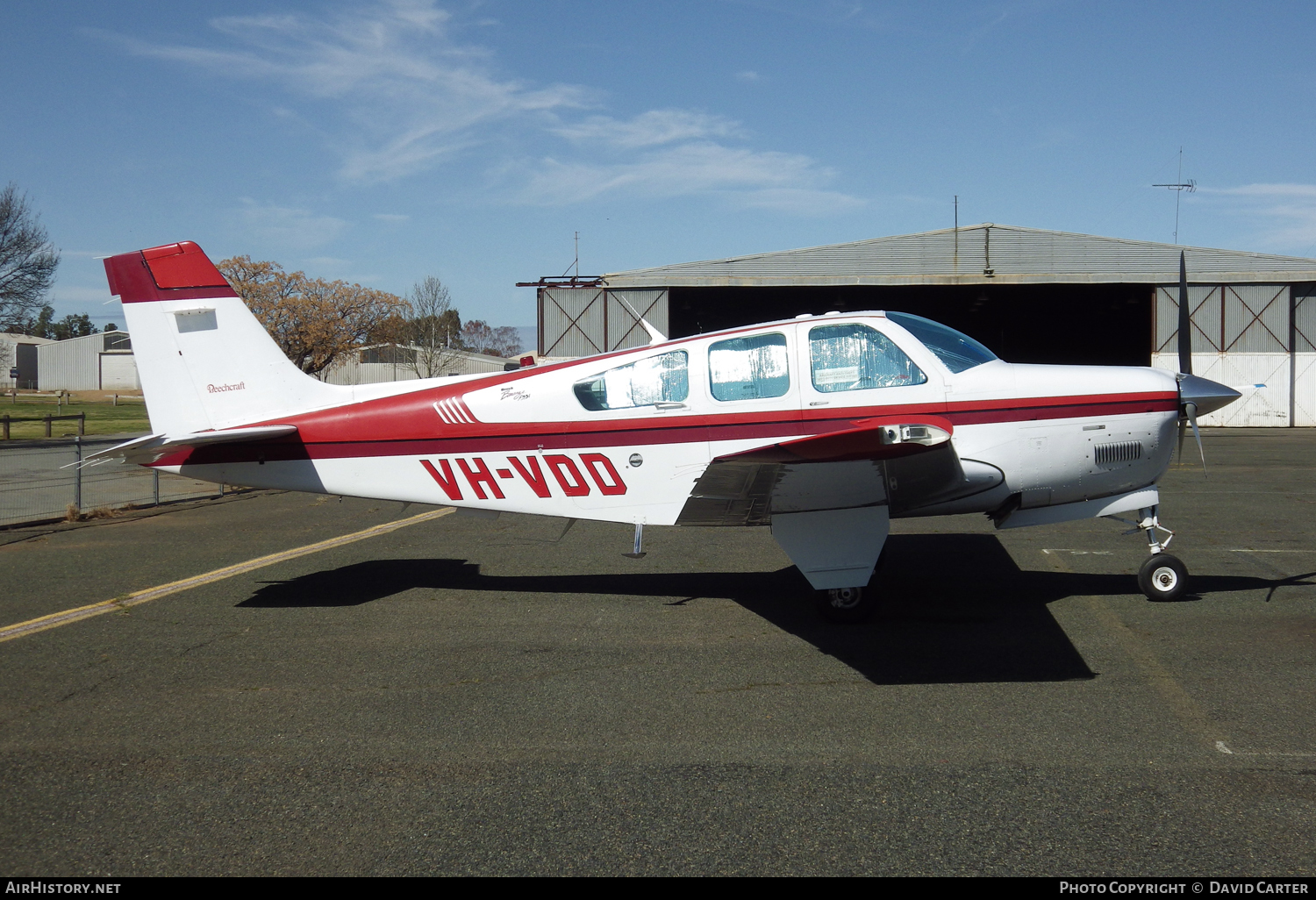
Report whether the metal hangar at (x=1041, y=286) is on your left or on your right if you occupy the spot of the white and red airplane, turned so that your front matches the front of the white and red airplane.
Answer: on your left

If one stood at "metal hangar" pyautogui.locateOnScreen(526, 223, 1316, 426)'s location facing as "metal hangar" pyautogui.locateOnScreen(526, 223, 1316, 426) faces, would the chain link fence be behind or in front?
in front

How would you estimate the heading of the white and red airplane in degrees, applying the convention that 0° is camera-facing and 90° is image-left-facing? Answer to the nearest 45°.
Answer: approximately 270°

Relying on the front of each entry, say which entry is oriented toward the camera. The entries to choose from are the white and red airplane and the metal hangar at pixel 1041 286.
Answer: the metal hangar

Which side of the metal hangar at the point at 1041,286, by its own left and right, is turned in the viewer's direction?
front

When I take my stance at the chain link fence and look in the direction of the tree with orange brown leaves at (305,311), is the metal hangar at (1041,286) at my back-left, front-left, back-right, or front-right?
front-right

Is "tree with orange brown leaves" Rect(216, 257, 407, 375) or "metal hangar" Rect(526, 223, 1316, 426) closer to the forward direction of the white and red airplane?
the metal hangar

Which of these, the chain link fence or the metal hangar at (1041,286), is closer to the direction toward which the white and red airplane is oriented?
the metal hangar

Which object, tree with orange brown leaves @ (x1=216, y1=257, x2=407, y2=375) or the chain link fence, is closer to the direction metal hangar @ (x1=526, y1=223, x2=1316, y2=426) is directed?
the chain link fence

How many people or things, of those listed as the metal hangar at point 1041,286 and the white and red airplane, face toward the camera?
1

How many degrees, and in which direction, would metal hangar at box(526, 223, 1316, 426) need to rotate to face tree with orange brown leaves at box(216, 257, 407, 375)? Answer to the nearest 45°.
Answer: approximately 90° to its right

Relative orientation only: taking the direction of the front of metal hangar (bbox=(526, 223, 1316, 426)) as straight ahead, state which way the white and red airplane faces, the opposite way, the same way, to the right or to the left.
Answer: to the left

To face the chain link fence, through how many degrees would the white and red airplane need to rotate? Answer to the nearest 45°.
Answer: approximately 135° to its left

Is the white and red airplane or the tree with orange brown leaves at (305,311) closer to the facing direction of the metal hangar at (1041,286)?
the white and red airplane

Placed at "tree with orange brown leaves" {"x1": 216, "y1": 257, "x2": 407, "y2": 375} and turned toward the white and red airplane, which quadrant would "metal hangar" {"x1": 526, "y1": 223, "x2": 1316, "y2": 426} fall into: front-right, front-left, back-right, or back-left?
front-left
